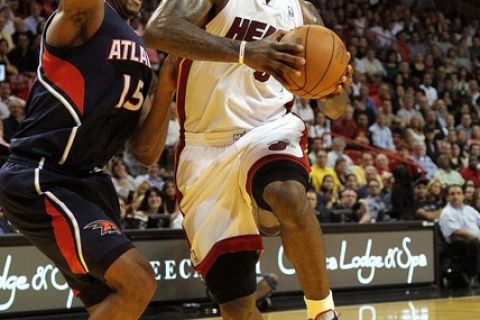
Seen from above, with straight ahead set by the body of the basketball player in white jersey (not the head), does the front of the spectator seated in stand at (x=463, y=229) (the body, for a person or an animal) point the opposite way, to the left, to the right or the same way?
the same way

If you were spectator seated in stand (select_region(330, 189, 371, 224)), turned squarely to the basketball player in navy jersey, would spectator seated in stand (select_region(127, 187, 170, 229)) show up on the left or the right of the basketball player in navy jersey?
right

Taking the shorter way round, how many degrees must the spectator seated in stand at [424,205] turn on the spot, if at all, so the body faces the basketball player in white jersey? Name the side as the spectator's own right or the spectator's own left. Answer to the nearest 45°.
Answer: approximately 45° to the spectator's own left

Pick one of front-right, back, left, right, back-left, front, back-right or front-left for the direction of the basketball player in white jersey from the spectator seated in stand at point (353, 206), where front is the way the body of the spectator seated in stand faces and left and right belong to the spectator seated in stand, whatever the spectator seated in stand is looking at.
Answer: front

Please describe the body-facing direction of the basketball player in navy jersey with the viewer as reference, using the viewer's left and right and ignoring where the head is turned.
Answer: facing the viewer and to the right of the viewer

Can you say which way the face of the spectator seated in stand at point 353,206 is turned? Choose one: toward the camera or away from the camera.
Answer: toward the camera

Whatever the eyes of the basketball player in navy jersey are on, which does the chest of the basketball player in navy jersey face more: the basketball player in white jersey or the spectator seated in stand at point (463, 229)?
the basketball player in white jersey

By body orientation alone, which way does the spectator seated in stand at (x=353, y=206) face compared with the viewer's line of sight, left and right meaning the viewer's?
facing the viewer

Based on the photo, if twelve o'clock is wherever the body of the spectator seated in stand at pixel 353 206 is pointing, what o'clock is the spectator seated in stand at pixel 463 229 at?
the spectator seated in stand at pixel 463 229 is roughly at 9 o'clock from the spectator seated in stand at pixel 353 206.

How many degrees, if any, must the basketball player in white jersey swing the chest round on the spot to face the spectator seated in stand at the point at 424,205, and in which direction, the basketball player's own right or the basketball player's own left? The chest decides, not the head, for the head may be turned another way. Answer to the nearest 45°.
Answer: approximately 135° to the basketball player's own left
